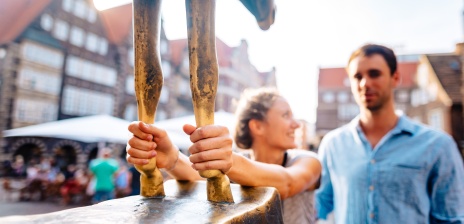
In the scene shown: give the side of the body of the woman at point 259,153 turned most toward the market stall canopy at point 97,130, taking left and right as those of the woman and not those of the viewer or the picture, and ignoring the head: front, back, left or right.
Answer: right

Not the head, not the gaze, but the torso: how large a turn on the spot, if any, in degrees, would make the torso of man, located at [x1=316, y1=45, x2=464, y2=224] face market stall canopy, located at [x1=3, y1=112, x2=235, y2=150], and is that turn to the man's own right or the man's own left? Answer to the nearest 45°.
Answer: approximately 90° to the man's own right

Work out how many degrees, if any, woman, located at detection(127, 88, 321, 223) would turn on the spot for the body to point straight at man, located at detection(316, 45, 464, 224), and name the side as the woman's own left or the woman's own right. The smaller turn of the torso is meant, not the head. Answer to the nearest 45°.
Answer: approximately 135° to the woman's own left

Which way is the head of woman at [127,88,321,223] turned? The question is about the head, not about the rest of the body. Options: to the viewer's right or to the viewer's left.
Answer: to the viewer's right

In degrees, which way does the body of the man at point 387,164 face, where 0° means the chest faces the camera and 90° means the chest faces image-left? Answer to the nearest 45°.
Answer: approximately 45°

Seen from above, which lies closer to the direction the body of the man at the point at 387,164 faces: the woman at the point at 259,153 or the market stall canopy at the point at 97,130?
the woman

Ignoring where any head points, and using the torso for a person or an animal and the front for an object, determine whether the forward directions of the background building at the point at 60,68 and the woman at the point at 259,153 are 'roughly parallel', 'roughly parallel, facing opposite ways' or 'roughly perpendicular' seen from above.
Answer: roughly perpendicular

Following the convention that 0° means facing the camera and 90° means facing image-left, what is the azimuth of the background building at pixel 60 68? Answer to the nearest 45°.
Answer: approximately 315°
